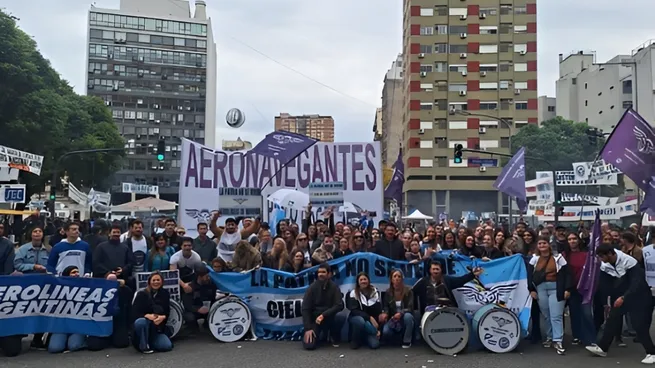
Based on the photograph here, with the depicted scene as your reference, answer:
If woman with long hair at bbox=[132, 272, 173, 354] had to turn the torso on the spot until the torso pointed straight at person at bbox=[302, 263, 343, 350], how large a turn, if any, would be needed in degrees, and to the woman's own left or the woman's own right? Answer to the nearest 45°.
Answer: approximately 90° to the woman's own left

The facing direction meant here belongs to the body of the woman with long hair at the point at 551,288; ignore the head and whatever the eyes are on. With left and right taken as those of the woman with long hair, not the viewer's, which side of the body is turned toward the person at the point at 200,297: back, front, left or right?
right

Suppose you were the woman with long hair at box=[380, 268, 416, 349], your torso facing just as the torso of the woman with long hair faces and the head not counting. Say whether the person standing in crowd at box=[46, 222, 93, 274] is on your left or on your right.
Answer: on your right

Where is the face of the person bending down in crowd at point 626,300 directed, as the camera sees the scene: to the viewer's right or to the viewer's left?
to the viewer's left

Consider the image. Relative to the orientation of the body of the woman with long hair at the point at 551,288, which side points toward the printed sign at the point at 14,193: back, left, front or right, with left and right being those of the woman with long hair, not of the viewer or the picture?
right

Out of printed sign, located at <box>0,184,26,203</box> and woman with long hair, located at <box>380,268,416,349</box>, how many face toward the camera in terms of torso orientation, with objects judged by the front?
2

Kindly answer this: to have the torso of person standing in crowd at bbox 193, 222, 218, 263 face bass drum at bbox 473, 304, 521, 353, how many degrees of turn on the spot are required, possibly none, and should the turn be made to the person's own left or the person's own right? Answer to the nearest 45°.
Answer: approximately 45° to the person's own left

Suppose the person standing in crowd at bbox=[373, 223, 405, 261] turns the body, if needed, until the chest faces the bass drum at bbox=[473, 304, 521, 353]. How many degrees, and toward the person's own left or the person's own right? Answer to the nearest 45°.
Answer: approximately 45° to the person's own left

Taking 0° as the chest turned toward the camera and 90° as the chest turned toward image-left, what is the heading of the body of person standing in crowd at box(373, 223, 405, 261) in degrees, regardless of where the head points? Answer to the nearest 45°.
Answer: approximately 0°

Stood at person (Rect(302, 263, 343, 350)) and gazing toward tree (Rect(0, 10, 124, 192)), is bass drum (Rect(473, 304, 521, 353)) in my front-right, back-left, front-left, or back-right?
back-right

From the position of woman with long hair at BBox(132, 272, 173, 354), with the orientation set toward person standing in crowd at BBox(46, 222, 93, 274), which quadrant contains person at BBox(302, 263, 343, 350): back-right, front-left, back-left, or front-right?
back-right
